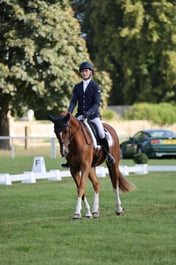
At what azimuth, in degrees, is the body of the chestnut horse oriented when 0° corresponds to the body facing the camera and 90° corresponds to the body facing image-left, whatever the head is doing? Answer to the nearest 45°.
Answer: approximately 45°

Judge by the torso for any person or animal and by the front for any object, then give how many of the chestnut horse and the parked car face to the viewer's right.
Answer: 0

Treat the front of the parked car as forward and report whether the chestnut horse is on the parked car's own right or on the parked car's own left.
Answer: on the parked car's own left

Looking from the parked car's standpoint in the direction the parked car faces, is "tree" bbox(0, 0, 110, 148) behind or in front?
in front

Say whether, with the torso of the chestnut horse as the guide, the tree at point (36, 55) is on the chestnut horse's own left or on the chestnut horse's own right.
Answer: on the chestnut horse's own right
